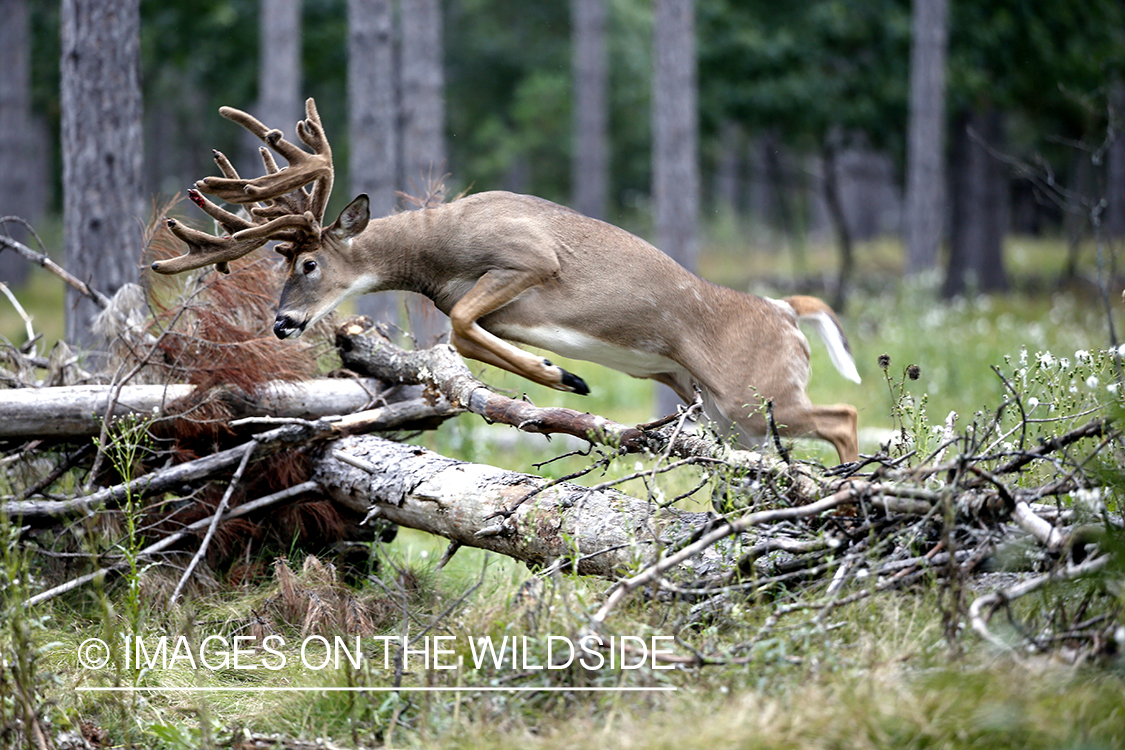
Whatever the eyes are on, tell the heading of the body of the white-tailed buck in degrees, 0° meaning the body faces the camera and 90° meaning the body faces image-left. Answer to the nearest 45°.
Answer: approximately 90°

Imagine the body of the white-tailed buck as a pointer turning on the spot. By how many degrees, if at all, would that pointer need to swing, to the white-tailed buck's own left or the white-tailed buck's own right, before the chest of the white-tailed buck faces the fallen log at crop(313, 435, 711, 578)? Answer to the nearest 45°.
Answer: approximately 90° to the white-tailed buck's own left

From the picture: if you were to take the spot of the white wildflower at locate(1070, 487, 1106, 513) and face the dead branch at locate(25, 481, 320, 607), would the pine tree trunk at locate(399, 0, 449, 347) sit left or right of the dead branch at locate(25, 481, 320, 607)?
right

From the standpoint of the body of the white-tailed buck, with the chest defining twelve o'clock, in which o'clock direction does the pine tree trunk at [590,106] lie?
The pine tree trunk is roughly at 3 o'clock from the white-tailed buck.

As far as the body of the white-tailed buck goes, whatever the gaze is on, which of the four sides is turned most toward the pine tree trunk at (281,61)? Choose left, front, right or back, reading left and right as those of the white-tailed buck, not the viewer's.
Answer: right

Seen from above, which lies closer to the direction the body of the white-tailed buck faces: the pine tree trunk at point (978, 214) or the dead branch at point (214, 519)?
the dead branch

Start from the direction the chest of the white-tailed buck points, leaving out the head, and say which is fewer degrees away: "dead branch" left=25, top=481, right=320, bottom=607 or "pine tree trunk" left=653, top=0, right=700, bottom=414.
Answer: the dead branch

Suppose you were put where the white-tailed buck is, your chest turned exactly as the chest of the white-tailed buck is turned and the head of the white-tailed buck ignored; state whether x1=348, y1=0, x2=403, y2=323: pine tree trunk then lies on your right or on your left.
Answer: on your right
